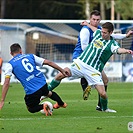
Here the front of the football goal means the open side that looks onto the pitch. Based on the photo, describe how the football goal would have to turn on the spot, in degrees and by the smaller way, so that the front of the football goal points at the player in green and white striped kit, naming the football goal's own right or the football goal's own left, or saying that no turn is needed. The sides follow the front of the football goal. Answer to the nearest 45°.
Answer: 0° — it already faces them
